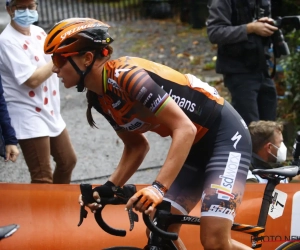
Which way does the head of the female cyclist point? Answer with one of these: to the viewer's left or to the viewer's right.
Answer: to the viewer's left

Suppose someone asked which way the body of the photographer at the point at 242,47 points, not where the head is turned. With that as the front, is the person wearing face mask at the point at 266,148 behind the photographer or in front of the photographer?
in front

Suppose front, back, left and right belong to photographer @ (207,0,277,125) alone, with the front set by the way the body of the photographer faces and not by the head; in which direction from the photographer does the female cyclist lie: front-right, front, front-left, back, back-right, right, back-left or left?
front-right

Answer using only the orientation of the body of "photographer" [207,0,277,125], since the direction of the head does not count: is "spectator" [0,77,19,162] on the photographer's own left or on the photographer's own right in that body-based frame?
on the photographer's own right

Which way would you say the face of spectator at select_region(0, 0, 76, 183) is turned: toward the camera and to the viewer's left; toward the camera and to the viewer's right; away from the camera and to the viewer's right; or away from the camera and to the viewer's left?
toward the camera and to the viewer's right
